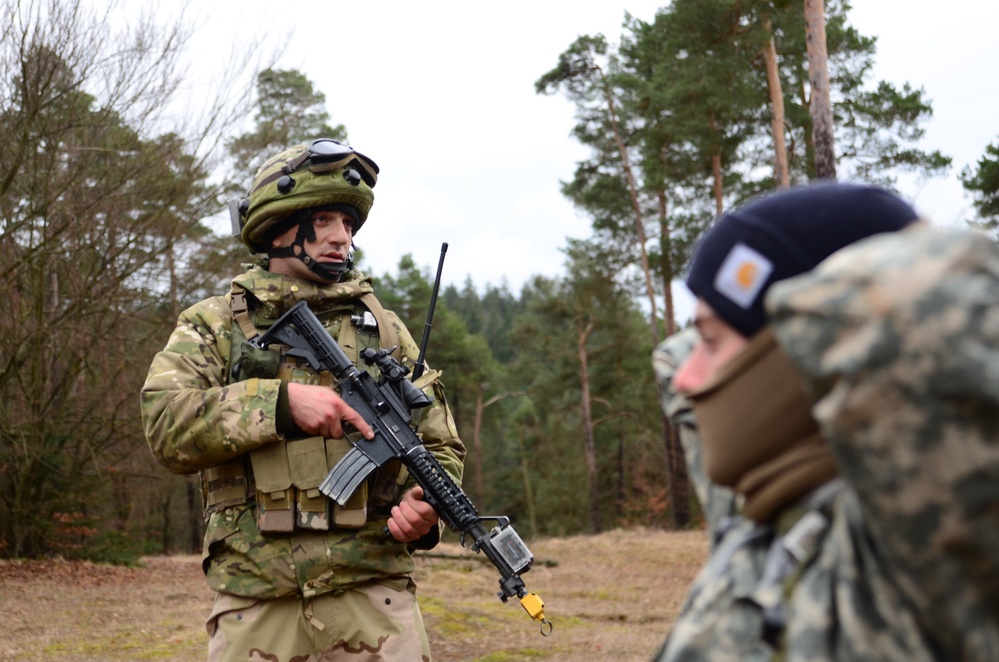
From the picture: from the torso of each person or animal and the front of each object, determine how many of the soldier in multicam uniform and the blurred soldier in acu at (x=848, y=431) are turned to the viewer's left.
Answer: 1

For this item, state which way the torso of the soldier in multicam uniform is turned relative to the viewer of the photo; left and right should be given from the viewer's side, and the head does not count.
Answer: facing the viewer and to the right of the viewer

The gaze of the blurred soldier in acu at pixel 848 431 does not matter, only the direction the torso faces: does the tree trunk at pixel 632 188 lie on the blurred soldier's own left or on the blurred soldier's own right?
on the blurred soldier's own right

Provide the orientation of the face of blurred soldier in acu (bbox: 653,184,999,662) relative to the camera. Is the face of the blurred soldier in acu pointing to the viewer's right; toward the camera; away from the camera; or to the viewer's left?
to the viewer's left

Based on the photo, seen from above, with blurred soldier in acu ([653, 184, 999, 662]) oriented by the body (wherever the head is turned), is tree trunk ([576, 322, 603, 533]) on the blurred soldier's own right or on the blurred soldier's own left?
on the blurred soldier's own right

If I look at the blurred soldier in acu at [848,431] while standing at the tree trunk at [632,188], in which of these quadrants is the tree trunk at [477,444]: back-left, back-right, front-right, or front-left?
back-right

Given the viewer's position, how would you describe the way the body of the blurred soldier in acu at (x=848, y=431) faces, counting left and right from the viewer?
facing to the left of the viewer

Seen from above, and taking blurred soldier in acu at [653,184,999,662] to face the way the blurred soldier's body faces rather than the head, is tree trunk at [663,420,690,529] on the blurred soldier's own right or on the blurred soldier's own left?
on the blurred soldier's own right

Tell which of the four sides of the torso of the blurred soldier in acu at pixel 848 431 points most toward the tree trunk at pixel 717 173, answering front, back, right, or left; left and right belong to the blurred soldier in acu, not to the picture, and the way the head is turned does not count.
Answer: right

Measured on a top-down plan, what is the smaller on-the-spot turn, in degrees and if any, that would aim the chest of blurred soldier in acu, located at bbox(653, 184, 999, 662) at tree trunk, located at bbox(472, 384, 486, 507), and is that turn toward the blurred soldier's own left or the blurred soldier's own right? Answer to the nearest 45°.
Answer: approximately 90° to the blurred soldier's own right

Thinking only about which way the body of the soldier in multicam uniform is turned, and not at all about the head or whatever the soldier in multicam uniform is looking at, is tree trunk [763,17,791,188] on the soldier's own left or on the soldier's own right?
on the soldier's own left
